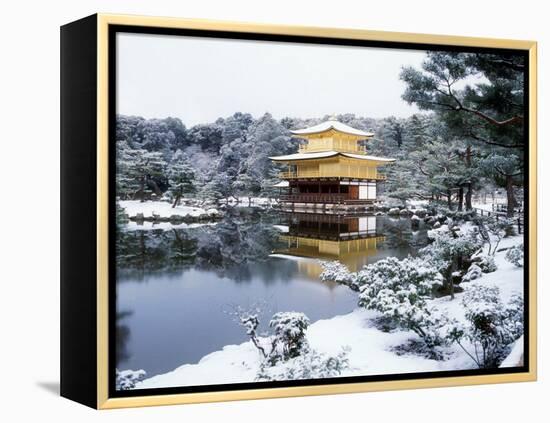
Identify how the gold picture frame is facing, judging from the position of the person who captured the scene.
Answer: facing the viewer and to the right of the viewer
